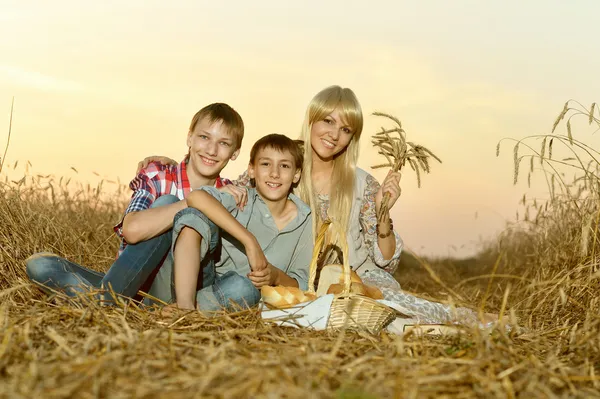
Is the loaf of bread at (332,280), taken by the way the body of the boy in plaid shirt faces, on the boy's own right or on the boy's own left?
on the boy's own left

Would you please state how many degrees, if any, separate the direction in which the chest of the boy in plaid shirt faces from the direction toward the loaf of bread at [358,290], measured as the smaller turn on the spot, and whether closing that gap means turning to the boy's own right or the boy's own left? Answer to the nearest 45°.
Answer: approximately 45° to the boy's own left

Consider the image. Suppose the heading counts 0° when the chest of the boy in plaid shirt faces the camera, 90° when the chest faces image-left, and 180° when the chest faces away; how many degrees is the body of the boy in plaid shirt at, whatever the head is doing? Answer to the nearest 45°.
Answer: approximately 0°

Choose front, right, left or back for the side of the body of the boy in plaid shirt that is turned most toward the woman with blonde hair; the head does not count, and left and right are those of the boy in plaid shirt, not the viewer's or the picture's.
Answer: left

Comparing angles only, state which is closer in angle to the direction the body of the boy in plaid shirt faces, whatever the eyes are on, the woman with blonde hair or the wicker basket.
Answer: the wicker basket

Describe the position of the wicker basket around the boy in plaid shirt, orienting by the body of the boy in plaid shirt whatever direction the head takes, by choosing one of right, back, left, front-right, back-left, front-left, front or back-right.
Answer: front-left
